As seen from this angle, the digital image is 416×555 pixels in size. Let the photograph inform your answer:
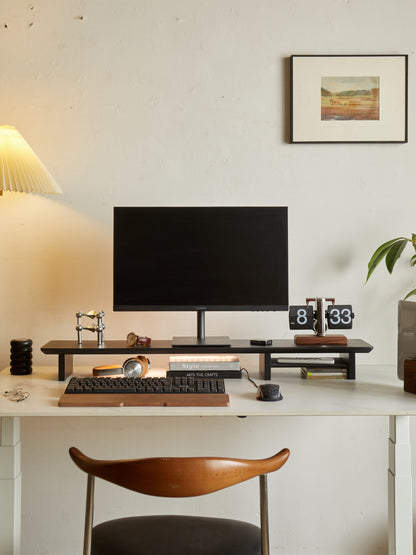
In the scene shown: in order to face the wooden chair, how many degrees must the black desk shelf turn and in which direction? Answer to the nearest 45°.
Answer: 0° — it already faces it

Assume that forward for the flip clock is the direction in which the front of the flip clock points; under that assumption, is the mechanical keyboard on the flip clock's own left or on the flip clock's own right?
on the flip clock's own right

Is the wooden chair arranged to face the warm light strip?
yes

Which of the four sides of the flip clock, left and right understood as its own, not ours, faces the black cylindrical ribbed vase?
right

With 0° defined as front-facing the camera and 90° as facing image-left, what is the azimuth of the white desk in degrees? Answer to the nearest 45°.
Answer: approximately 0°

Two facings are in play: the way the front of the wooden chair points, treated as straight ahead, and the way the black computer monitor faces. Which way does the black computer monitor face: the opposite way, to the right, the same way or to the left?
the opposite way
